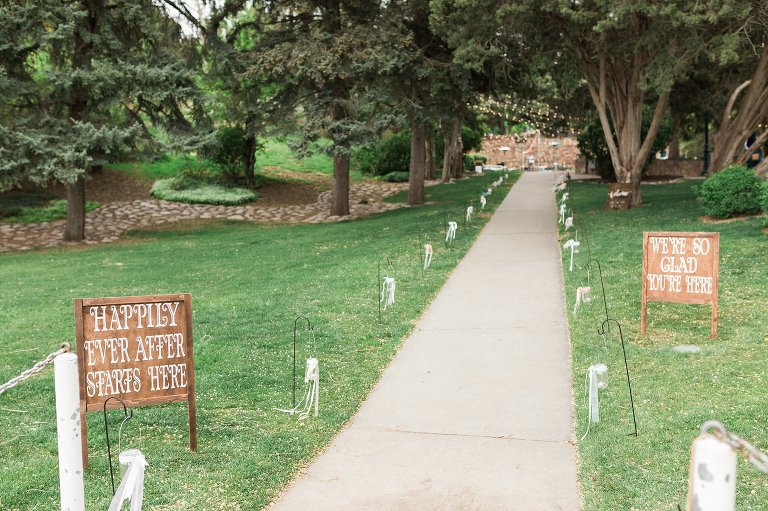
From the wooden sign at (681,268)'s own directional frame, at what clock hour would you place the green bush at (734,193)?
The green bush is roughly at 6 o'clock from the wooden sign.

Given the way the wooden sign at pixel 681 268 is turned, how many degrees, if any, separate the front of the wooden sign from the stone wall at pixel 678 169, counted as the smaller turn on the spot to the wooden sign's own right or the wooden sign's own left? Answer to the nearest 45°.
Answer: approximately 180°

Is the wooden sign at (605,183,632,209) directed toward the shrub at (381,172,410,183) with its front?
no

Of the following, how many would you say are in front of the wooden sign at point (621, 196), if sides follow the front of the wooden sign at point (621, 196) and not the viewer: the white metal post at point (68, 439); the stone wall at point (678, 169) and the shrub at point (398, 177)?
1

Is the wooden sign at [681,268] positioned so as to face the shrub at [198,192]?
no

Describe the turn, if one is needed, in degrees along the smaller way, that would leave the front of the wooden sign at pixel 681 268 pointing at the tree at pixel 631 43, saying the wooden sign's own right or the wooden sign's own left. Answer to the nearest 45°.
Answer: approximately 180°

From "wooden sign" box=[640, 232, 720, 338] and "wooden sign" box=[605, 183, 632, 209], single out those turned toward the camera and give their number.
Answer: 2

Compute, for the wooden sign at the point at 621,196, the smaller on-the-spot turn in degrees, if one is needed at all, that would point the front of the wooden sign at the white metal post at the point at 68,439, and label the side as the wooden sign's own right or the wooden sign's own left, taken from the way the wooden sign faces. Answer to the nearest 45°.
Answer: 0° — it already faces it

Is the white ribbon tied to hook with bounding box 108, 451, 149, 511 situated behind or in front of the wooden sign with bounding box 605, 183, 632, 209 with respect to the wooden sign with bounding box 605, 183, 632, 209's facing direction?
in front

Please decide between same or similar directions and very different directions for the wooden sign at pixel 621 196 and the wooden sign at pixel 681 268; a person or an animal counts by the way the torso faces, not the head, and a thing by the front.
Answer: same or similar directions

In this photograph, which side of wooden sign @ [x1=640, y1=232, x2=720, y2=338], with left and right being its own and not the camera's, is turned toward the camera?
front

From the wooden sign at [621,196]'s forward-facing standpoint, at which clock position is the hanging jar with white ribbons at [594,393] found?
The hanging jar with white ribbons is roughly at 12 o'clock from the wooden sign.

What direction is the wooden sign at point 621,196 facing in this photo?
toward the camera

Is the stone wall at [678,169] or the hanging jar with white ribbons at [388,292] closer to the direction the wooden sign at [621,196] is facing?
the hanging jar with white ribbons
